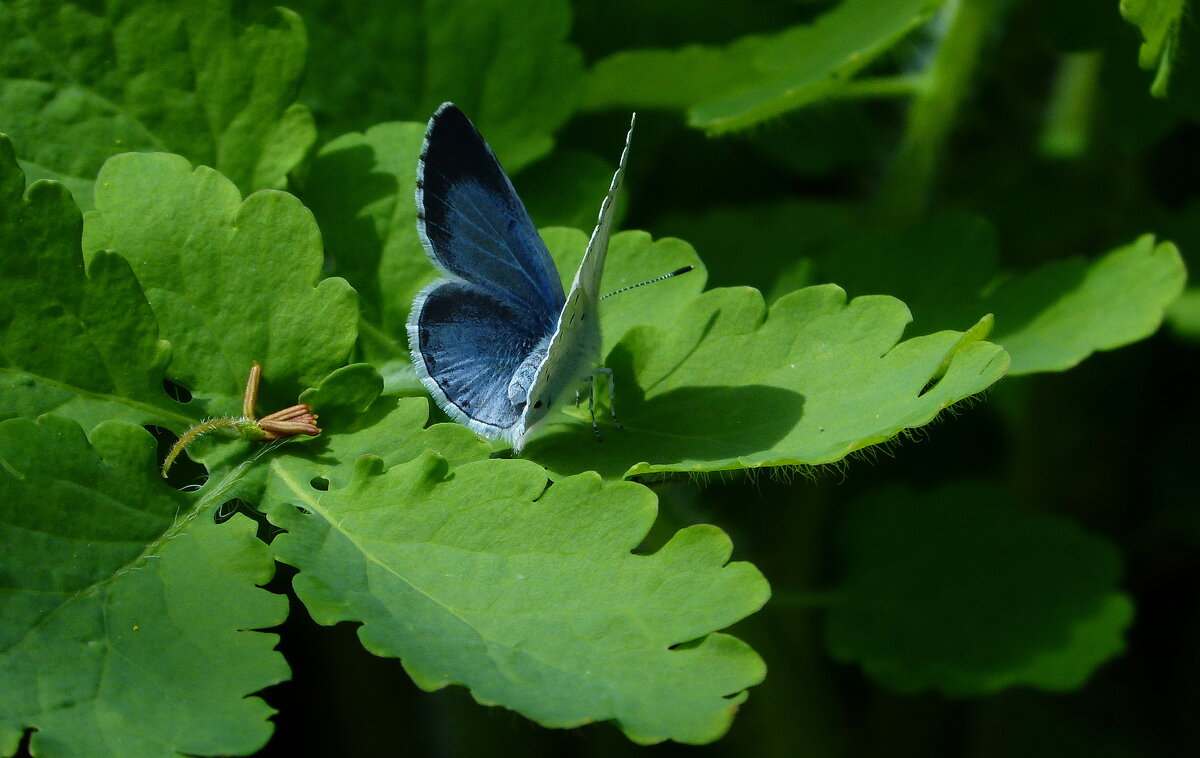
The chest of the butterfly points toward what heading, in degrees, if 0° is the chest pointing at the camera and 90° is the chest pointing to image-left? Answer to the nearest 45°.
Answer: approximately 225°

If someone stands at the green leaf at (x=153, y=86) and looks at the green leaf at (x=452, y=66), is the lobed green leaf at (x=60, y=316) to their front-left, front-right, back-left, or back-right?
back-right

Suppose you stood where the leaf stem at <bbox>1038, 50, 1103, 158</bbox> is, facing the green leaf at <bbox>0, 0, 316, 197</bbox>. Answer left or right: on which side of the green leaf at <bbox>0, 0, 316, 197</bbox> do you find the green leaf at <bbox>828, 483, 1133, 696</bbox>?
left

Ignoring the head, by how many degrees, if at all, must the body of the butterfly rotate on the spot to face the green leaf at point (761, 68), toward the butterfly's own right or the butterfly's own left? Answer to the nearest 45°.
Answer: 0° — it already faces it

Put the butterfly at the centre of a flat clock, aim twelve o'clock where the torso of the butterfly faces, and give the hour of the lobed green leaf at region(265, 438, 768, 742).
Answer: The lobed green leaf is roughly at 4 o'clock from the butterfly.

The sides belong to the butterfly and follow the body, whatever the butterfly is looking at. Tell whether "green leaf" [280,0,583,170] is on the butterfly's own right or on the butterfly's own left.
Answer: on the butterfly's own left

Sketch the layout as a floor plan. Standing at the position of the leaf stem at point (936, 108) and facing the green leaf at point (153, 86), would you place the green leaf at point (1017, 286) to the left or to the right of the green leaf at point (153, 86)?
left
